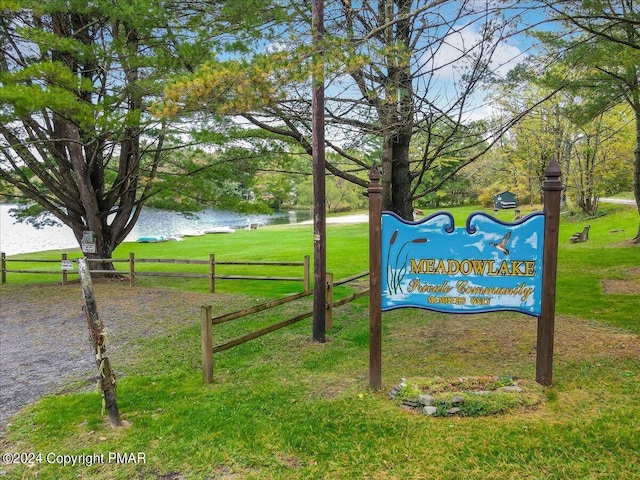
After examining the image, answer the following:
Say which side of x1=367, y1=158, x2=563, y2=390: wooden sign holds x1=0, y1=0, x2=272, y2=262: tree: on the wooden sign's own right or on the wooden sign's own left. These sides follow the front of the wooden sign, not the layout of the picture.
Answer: on the wooden sign's own right

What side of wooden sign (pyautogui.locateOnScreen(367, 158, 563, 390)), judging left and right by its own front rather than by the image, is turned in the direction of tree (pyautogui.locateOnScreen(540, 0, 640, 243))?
back

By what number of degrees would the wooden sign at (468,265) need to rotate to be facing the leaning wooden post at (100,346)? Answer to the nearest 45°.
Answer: approximately 45° to its right

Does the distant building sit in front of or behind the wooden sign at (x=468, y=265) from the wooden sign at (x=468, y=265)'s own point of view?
behind

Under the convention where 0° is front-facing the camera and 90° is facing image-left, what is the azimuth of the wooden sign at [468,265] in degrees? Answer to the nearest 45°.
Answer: approximately 0°
